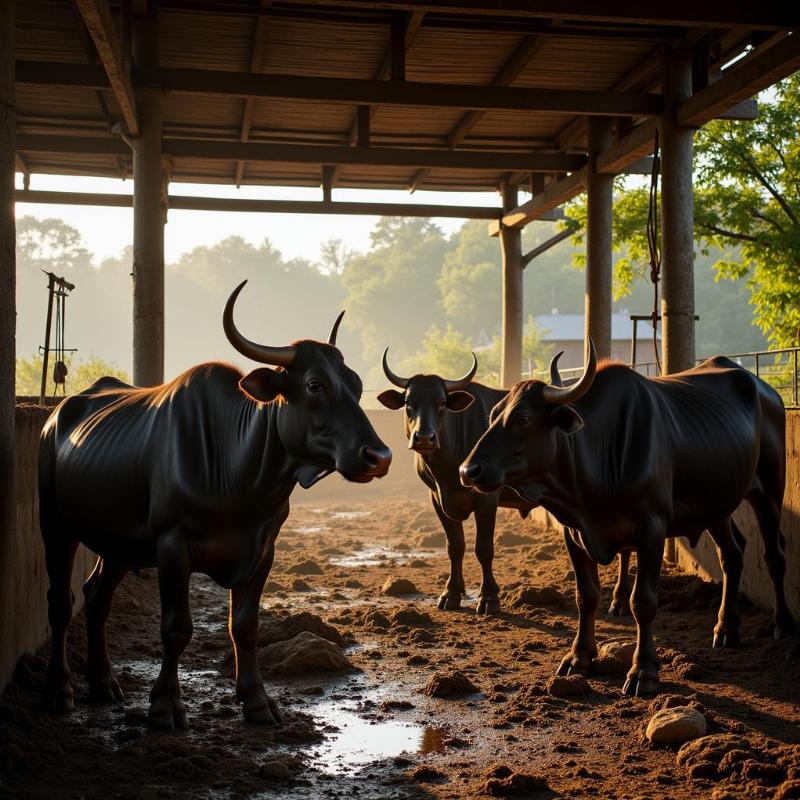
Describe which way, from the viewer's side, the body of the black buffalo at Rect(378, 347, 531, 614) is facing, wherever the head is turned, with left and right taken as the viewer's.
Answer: facing the viewer and to the left of the viewer

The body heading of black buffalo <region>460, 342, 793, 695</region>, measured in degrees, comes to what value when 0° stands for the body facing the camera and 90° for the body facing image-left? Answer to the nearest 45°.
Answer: approximately 45°

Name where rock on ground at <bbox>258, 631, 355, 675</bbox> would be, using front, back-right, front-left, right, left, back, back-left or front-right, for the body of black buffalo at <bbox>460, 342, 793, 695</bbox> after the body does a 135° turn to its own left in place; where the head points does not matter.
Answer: back

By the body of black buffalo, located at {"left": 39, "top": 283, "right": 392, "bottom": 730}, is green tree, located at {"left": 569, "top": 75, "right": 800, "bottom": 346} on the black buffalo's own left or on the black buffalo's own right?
on the black buffalo's own left

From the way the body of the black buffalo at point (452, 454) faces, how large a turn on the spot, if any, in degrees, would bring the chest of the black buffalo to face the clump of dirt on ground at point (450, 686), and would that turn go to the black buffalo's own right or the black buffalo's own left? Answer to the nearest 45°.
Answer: approximately 45° to the black buffalo's own left

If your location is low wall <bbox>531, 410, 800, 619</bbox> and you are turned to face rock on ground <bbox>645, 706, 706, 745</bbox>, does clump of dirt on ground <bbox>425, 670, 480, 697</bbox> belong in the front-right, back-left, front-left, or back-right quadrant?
front-right

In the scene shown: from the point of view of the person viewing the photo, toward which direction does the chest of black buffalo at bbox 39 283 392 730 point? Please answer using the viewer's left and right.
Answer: facing the viewer and to the right of the viewer

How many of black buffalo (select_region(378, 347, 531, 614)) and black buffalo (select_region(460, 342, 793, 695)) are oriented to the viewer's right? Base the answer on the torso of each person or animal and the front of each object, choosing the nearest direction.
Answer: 0

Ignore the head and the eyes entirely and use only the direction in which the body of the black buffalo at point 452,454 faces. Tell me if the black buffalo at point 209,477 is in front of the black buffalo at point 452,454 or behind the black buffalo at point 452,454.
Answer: in front

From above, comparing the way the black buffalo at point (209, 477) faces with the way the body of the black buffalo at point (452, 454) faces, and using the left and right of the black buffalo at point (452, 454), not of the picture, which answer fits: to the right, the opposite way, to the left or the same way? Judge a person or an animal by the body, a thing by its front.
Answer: to the left

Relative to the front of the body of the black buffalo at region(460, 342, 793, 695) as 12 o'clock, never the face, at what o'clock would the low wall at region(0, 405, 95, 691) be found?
The low wall is roughly at 1 o'clock from the black buffalo.

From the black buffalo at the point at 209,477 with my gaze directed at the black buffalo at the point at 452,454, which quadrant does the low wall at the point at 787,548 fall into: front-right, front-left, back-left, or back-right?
front-right

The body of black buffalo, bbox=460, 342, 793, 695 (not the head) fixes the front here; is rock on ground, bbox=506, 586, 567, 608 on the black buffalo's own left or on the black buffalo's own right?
on the black buffalo's own right
